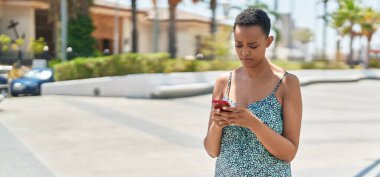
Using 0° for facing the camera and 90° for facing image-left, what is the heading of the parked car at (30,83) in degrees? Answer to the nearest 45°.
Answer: approximately 45°

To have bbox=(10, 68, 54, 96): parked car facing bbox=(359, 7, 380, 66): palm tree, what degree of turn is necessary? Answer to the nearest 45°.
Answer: approximately 180°

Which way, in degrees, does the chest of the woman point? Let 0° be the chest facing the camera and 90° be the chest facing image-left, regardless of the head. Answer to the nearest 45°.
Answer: approximately 45°

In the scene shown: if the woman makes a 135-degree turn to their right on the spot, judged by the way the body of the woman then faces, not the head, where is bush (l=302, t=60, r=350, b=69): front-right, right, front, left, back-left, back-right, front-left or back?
front

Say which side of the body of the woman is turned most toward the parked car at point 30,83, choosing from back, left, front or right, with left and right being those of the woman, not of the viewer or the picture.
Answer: right

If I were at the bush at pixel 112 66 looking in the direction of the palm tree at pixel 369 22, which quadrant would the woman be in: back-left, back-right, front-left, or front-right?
back-right

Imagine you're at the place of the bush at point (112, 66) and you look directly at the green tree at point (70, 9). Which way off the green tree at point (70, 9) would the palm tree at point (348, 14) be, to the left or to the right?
right

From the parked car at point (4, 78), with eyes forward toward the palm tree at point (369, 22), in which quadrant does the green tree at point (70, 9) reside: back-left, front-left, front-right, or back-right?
front-left

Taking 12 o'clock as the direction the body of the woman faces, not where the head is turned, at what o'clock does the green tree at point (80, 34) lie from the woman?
The green tree is roughly at 4 o'clock from the woman.
